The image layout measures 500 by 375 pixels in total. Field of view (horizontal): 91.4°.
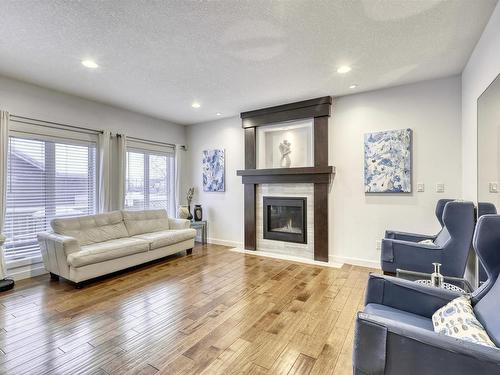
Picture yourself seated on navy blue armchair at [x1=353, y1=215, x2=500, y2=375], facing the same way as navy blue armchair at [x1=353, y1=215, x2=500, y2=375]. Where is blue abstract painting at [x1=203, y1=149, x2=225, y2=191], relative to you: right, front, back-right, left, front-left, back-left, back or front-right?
front-right

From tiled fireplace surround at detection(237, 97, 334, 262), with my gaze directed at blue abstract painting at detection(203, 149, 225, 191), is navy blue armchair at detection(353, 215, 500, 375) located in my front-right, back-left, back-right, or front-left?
back-left

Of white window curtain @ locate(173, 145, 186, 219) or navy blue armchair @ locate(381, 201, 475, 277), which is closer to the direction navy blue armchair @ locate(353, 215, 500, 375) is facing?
the white window curtain

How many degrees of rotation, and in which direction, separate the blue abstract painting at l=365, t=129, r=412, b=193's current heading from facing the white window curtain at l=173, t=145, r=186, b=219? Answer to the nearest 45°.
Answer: approximately 90° to its right

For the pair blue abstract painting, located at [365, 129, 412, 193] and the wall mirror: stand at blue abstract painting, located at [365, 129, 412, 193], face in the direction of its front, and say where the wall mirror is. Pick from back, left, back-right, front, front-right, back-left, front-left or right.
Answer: front-left

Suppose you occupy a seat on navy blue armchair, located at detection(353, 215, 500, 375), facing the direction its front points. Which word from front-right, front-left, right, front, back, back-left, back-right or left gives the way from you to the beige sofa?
front

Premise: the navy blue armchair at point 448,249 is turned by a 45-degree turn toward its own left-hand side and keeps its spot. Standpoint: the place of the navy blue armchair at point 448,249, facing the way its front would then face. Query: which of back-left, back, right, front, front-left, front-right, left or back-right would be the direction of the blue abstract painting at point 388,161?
right

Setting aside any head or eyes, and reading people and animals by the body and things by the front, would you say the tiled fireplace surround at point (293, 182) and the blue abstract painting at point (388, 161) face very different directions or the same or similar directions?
same or similar directions

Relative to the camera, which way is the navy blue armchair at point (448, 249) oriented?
to the viewer's left

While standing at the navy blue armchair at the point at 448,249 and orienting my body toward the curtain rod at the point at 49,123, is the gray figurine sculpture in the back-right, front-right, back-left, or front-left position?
front-right

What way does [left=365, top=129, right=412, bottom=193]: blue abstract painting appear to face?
toward the camera

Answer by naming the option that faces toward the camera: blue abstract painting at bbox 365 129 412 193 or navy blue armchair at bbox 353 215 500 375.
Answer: the blue abstract painting

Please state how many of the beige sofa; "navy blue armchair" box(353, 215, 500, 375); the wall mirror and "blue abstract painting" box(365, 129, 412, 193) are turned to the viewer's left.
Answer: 2

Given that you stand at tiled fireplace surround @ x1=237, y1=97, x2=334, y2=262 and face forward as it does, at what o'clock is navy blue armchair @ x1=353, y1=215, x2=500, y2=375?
The navy blue armchair is roughly at 10 o'clock from the tiled fireplace surround.

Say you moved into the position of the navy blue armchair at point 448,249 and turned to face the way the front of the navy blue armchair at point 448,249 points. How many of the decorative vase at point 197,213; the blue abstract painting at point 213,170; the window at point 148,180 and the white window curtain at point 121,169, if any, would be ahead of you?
4

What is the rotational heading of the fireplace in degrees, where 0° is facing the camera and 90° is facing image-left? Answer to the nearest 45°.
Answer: approximately 45°

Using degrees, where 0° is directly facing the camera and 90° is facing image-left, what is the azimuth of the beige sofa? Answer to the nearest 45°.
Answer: approximately 315°

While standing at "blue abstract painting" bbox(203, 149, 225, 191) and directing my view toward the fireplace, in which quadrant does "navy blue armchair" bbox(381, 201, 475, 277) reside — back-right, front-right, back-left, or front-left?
front-right
